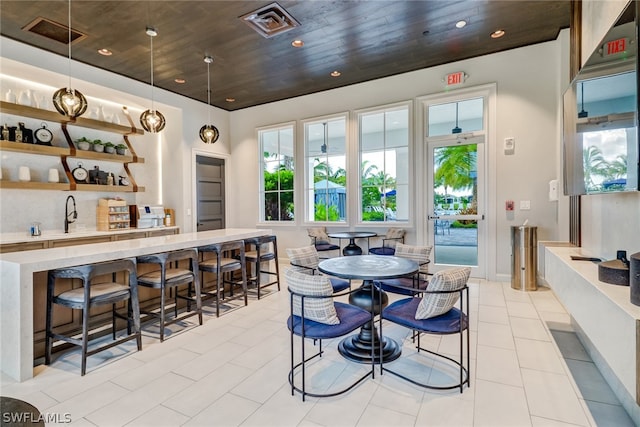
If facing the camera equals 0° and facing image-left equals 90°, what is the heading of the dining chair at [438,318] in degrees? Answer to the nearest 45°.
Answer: approximately 135°

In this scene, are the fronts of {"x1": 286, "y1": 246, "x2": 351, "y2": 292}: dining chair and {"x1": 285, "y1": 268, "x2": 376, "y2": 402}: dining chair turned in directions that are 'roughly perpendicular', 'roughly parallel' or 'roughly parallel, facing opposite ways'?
roughly perpendicular

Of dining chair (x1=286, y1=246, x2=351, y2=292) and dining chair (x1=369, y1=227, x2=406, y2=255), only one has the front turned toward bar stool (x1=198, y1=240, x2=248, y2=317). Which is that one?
dining chair (x1=369, y1=227, x2=406, y2=255)

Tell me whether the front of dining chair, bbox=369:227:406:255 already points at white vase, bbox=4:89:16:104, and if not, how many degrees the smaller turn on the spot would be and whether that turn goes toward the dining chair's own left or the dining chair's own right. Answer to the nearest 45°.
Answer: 0° — it already faces it

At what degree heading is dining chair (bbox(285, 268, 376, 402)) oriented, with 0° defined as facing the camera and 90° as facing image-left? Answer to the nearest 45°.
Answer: approximately 225°

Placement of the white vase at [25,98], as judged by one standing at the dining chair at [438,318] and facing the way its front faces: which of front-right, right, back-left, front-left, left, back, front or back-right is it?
front-left

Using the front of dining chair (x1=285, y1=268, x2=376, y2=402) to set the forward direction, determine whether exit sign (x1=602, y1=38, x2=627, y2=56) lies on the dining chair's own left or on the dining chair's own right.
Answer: on the dining chair's own right

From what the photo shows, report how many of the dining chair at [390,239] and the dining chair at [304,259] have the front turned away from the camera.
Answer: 0

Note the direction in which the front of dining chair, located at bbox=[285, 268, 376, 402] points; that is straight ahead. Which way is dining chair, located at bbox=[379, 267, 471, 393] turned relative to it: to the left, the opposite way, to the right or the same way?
to the left

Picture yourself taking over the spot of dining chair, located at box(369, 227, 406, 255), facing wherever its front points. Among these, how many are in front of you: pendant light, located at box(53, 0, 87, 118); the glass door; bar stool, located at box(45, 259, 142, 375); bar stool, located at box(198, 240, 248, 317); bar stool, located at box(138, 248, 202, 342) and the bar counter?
5

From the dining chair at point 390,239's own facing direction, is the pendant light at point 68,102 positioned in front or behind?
in front

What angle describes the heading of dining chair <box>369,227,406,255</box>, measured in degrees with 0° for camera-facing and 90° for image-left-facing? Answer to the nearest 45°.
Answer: approximately 45°

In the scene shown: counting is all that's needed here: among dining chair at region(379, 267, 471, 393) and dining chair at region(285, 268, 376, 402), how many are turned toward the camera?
0

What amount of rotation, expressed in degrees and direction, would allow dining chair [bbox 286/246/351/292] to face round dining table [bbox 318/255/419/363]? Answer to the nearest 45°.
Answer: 0° — it already faces it

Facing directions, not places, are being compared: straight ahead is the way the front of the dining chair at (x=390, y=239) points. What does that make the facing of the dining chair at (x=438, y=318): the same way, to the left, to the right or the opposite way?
to the right

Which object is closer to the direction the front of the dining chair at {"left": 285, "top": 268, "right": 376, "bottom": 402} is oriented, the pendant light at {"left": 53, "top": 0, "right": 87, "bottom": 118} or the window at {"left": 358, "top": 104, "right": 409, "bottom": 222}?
the window
